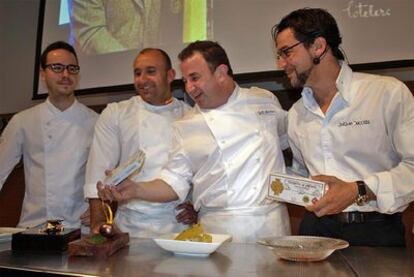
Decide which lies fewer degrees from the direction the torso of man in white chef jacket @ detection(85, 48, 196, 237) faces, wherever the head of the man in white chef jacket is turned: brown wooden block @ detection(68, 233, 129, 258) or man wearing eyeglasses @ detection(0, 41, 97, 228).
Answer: the brown wooden block

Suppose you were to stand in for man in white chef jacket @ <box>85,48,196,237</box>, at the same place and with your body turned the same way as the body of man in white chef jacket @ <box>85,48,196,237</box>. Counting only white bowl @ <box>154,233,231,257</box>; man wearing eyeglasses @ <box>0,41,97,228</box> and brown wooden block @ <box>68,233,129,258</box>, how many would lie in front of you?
2

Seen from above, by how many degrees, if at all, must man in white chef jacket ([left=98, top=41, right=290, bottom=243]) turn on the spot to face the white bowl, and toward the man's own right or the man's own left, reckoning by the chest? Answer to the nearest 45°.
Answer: approximately 45° to the man's own left

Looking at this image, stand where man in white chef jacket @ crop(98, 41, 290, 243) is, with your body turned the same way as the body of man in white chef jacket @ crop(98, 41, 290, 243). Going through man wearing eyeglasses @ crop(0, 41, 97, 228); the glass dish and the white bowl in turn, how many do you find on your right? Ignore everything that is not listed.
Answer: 1

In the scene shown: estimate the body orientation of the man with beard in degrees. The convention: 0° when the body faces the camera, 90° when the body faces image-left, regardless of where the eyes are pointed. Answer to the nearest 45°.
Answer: approximately 45°

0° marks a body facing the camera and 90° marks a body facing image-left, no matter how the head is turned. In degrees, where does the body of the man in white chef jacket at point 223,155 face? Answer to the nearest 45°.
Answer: approximately 45°
